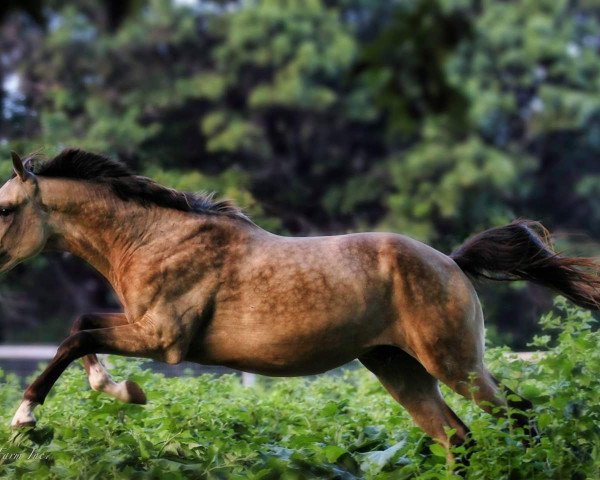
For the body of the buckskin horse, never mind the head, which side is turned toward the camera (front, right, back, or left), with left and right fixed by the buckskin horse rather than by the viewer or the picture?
left
